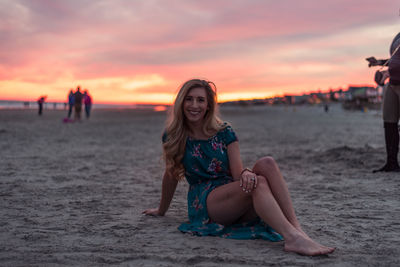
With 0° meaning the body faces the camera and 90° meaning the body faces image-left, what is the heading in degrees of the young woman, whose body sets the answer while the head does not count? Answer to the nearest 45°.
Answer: approximately 315°

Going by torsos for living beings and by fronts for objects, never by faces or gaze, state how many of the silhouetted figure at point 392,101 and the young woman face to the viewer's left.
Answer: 1

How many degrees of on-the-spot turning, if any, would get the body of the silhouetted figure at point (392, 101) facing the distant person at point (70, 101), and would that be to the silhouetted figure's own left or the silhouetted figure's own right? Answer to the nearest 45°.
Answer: approximately 45° to the silhouetted figure's own right

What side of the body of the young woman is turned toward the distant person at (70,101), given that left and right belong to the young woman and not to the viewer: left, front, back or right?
back

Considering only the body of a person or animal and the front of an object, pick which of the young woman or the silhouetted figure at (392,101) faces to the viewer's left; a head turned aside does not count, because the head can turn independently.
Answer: the silhouetted figure

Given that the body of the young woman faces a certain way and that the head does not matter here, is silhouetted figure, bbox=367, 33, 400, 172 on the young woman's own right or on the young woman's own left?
on the young woman's own left

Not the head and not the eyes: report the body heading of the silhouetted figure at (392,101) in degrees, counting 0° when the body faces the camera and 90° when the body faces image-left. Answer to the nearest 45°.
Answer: approximately 90°
